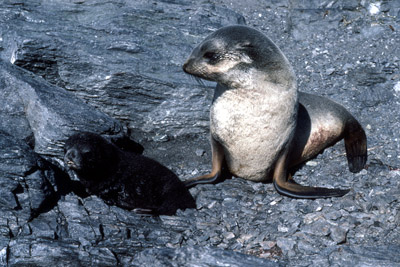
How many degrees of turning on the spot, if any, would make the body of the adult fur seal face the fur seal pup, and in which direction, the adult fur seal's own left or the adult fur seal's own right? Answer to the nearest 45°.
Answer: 0° — it already faces it

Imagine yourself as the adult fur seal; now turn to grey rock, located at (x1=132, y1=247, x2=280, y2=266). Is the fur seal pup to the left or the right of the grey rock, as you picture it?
right

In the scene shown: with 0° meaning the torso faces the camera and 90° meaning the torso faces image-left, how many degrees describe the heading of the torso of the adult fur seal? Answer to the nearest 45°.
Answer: approximately 45°

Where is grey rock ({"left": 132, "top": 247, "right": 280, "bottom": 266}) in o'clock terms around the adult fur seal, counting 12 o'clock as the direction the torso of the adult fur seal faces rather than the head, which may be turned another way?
The grey rock is roughly at 11 o'clock from the adult fur seal.
